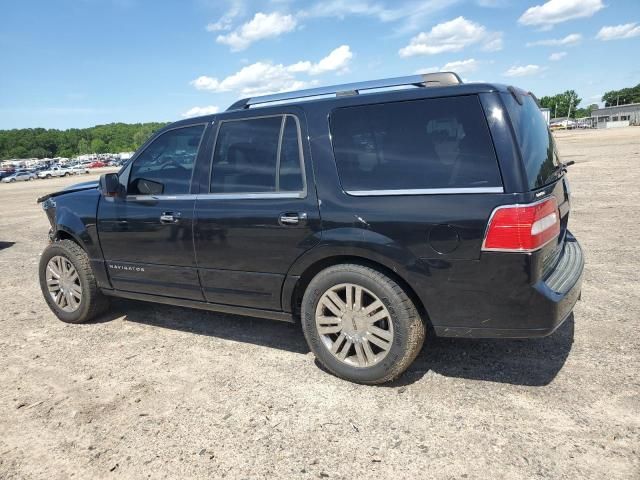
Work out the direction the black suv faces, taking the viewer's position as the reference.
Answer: facing away from the viewer and to the left of the viewer
